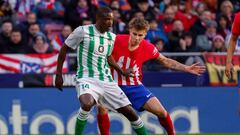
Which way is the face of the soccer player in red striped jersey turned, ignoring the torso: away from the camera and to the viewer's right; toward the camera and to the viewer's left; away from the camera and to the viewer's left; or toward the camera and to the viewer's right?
toward the camera and to the viewer's left

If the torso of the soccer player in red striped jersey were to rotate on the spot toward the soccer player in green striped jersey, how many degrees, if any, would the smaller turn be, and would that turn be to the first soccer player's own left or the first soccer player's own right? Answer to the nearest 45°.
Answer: approximately 45° to the first soccer player's own right
